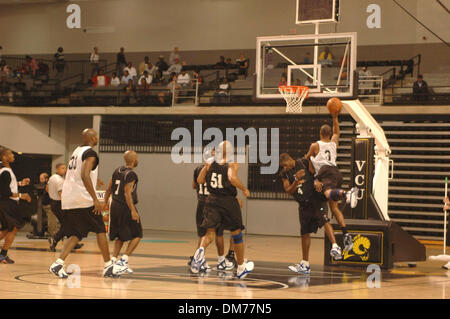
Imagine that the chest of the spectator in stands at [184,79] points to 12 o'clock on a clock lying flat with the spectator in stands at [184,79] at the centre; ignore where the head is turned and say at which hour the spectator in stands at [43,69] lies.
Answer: the spectator in stands at [43,69] is roughly at 4 o'clock from the spectator in stands at [184,79].

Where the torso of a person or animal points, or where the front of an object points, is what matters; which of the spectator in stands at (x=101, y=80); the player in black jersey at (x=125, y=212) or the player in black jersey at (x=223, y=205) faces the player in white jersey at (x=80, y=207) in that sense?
the spectator in stands

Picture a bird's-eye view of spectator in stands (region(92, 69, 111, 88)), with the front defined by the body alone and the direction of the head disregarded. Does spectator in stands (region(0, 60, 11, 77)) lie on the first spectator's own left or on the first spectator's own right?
on the first spectator's own right

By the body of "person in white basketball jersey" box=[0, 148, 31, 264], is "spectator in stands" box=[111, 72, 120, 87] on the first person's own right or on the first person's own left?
on the first person's own left

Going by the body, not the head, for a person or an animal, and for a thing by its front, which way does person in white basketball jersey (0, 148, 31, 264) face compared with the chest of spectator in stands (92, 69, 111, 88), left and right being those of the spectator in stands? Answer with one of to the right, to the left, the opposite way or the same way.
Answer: to the left

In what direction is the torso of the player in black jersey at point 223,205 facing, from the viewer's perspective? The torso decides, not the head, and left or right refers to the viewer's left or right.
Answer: facing away from the viewer and to the right of the viewer

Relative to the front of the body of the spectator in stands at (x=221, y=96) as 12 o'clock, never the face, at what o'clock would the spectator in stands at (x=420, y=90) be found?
the spectator in stands at (x=420, y=90) is roughly at 8 o'clock from the spectator in stands at (x=221, y=96).

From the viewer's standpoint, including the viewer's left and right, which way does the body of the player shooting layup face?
facing away from the viewer and to the left of the viewer

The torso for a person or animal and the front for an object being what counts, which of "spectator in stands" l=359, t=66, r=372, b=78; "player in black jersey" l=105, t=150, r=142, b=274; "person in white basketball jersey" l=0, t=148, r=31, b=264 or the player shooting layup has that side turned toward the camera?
the spectator in stands

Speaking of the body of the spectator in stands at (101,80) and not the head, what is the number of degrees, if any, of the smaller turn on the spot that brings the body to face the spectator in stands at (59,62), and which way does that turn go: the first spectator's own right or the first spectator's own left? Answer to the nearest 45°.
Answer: approximately 135° to the first spectator's own right

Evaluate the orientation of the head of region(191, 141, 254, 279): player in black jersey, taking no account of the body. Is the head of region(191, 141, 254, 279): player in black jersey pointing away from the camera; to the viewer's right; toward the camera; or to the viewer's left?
away from the camera
